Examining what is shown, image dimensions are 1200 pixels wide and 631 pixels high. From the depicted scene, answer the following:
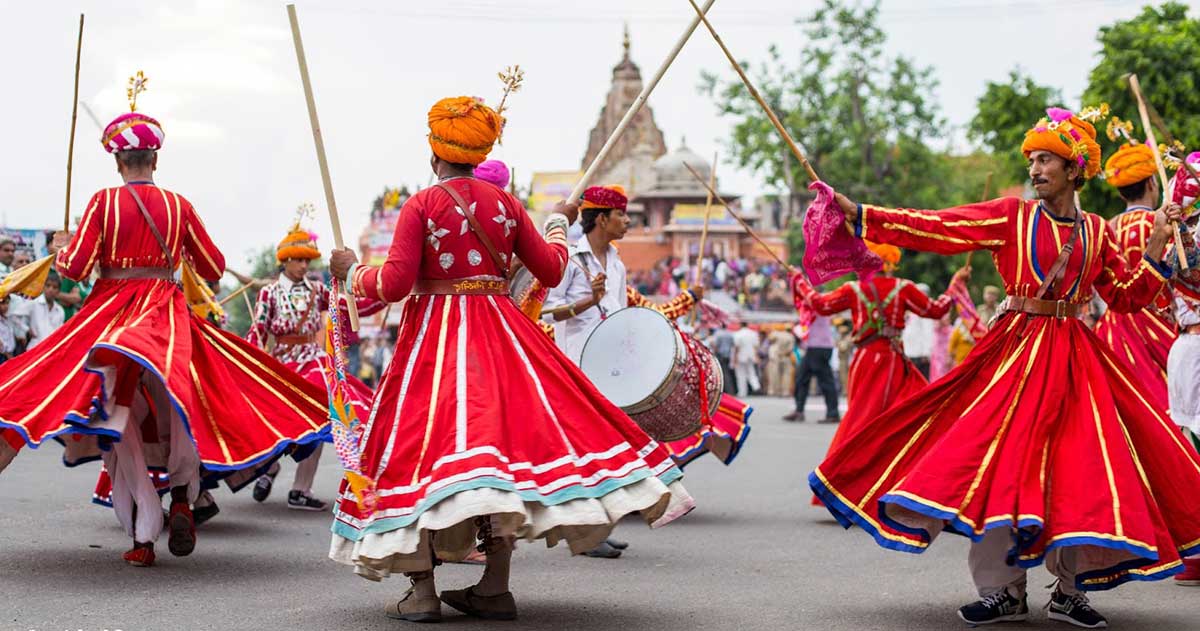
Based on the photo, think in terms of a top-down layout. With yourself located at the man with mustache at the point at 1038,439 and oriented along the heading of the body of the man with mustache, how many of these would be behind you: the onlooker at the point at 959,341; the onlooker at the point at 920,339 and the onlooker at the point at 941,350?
3

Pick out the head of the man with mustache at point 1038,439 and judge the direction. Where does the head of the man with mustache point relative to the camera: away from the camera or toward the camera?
toward the camera

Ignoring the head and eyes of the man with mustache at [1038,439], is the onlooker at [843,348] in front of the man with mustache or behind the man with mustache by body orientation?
behind

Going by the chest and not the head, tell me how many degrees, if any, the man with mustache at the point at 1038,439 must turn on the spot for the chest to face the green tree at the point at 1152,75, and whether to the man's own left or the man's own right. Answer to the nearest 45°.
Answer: approximately 180°

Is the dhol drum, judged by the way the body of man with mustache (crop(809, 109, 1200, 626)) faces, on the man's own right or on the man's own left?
on the man's own right

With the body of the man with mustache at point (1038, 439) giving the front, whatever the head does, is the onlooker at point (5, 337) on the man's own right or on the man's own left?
on the man's own right

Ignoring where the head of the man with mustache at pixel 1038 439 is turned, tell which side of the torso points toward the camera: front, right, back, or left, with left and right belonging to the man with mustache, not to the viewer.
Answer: front

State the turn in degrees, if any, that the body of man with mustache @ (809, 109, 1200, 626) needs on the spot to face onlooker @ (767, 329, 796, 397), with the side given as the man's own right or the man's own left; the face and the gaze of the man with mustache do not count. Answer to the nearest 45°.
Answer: approximately 180°
